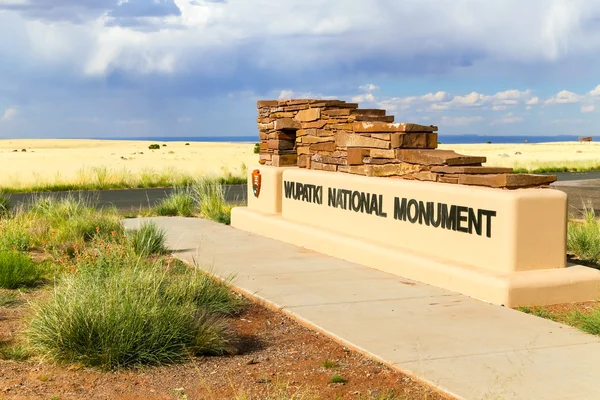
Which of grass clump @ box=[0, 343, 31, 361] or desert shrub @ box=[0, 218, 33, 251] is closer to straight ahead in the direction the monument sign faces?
the grass clump

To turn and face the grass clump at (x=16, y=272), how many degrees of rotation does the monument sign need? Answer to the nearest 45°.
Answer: approximately 45° to its right

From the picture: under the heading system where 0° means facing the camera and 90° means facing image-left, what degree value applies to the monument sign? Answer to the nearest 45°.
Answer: approximately 45°

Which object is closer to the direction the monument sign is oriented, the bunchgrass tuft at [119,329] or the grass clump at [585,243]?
the bunchgrass tuft

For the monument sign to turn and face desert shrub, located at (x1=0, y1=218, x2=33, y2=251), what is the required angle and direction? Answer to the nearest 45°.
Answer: approximately 45° to its right

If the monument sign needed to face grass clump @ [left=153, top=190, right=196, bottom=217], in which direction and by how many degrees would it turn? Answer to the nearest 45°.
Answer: approximately 90° to its right

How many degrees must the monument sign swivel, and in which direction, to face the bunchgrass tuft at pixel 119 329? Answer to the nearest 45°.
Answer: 0° — it already faces it

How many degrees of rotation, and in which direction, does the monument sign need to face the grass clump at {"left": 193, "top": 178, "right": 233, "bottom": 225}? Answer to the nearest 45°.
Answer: approximately 90° to its right

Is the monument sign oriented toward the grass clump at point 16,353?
yes

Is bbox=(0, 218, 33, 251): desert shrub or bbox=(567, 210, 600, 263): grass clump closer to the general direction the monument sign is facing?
the desert shrub

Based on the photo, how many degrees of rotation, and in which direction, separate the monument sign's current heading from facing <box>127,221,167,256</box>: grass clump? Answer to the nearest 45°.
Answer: approximately 45° to its right

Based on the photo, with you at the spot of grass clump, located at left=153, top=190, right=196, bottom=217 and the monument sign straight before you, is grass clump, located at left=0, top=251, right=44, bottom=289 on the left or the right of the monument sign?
right
